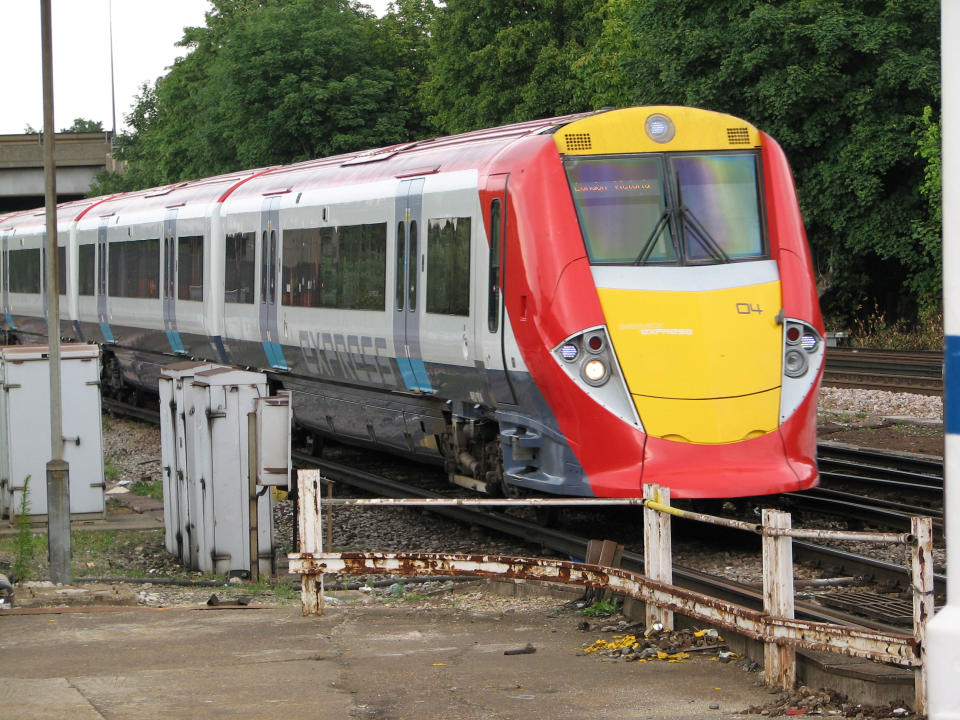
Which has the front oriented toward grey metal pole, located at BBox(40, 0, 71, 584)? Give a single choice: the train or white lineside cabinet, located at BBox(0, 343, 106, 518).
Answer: the white lineside cabinet

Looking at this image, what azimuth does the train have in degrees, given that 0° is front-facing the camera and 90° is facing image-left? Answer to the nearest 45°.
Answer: approximately 315°

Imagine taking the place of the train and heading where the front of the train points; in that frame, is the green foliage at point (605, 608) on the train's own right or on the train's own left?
on the train's own right

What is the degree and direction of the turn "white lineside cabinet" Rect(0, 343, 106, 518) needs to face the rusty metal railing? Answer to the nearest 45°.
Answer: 0° — it already faces it

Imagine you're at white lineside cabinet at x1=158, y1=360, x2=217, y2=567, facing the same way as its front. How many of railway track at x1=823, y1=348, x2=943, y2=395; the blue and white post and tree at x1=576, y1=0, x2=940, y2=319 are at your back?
2

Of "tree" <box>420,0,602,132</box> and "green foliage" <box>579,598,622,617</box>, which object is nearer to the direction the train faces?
the green foliage

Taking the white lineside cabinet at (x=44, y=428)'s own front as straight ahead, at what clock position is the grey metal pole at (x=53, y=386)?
The grey metal pole is roughly at 12 o'clock from the white lineside cabinet.

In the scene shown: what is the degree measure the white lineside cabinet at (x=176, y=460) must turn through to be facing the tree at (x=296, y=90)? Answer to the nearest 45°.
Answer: approximately 135° to its right

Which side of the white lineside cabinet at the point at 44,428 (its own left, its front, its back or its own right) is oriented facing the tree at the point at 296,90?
back

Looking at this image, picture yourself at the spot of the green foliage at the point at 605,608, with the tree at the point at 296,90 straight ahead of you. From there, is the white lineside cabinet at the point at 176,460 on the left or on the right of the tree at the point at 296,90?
left

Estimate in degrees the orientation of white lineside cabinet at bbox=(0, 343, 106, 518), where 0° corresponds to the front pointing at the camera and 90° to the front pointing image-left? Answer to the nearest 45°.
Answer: approximately 0°

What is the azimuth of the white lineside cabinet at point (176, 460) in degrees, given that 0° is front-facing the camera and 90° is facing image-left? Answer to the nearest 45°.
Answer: approximately 45°

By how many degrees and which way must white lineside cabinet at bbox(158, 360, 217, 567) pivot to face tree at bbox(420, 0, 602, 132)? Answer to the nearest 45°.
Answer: approximately 135° to its right

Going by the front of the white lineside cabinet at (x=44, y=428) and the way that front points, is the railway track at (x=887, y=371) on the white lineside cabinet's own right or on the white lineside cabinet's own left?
on the white lineside cabinet's own left
